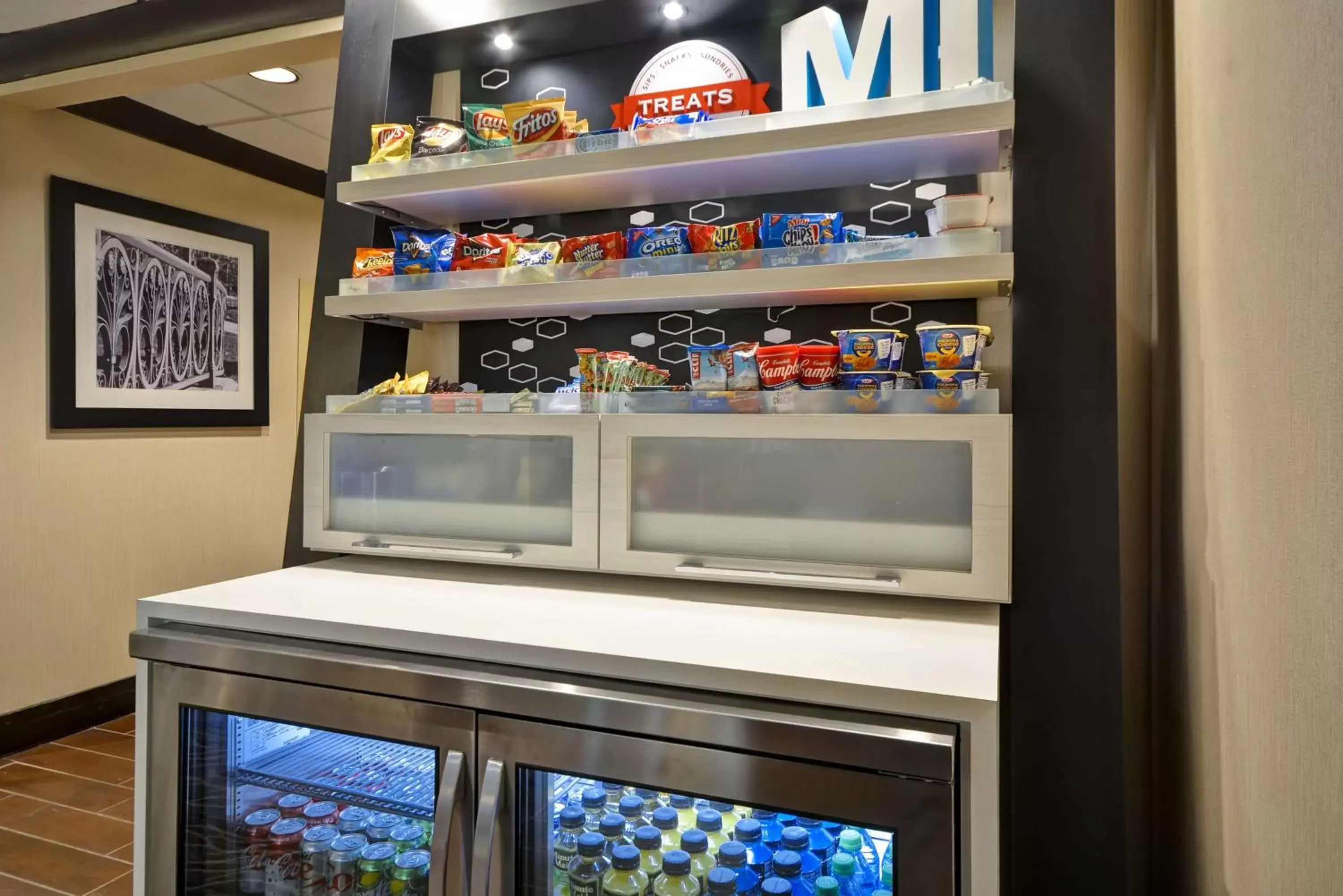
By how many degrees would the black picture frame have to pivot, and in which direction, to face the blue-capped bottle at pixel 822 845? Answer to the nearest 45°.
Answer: approximately 45° to its right

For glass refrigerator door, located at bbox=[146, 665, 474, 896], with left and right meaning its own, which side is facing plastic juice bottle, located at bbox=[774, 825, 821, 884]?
left

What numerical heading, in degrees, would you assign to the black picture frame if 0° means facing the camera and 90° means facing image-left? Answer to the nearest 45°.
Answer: approximately 315°

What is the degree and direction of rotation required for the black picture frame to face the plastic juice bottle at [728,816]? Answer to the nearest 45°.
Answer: approximately 45° to its right

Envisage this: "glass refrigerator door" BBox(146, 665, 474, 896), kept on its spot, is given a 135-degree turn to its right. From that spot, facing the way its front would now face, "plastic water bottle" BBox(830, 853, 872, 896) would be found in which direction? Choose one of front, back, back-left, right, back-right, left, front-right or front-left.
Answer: back-right

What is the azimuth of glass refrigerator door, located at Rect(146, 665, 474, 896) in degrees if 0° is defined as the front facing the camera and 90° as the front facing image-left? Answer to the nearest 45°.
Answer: approximately 45°

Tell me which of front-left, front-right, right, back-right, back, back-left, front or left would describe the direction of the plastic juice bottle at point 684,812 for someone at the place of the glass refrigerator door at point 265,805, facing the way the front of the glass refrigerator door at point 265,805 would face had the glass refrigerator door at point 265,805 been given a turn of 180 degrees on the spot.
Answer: right

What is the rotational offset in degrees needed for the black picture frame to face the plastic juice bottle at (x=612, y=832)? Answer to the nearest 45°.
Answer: approximately 45° to its right

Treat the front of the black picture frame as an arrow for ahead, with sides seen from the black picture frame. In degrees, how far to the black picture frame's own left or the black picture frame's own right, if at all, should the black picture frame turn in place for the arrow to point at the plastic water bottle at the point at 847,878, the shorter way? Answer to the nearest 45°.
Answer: approximately 45° to the black picture frame's own right
